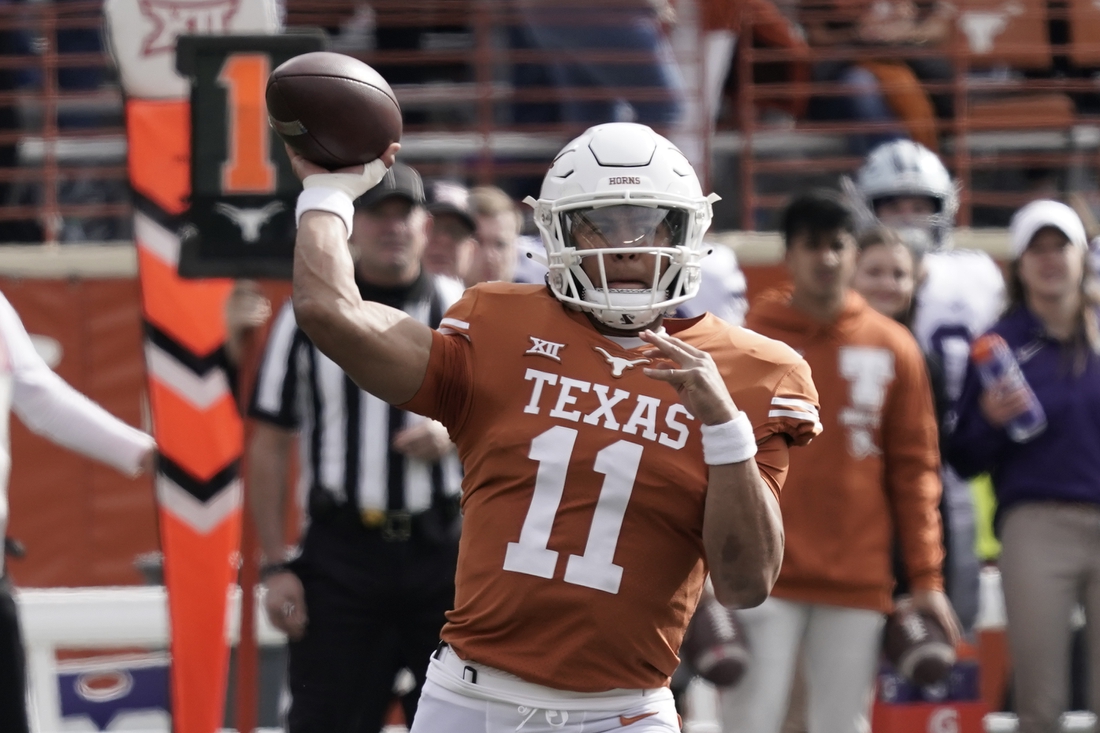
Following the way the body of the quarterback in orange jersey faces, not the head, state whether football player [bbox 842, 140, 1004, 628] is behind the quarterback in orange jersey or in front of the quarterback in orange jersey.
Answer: behind

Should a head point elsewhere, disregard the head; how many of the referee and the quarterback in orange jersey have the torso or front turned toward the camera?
2

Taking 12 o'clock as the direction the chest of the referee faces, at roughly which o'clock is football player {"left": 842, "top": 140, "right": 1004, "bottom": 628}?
The football player is roughly at 8 o'clock from the referee.

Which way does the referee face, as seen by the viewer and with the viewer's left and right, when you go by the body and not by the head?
facing the viewer

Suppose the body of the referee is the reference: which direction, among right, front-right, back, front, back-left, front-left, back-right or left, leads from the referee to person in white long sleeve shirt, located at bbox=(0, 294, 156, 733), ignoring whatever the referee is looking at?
right

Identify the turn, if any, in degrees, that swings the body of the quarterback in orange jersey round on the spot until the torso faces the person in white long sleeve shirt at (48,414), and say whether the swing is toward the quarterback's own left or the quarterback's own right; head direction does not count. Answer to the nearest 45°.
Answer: approximately 135° to the quarterback's own right

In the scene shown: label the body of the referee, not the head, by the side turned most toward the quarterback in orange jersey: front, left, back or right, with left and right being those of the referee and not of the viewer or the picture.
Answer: front

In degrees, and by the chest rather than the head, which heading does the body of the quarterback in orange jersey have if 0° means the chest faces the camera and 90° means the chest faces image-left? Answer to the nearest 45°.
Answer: approximately 0°

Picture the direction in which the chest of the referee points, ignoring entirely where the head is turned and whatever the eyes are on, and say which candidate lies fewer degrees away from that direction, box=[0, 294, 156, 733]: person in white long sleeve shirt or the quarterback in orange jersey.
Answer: the quarterback in orange jersey
